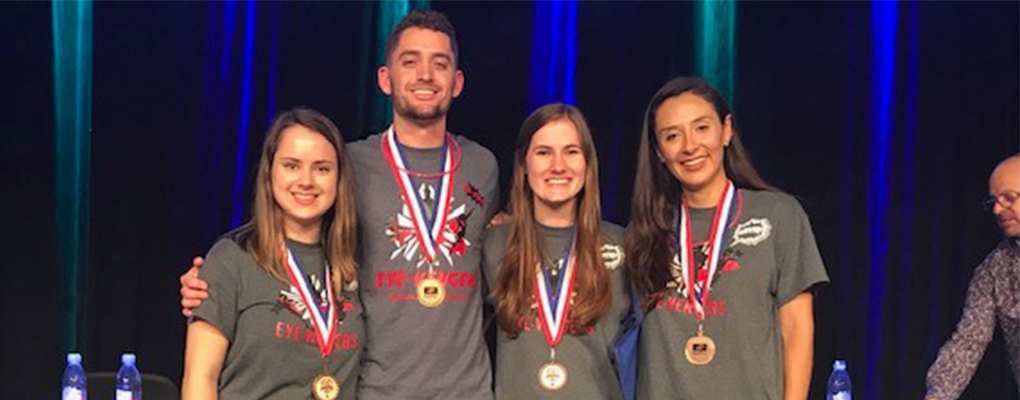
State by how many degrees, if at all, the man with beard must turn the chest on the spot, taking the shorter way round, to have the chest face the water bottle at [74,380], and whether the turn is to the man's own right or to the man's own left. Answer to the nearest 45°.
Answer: approximately 135° to the man's own right

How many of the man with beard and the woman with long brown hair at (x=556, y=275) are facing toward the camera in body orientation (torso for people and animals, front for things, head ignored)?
2

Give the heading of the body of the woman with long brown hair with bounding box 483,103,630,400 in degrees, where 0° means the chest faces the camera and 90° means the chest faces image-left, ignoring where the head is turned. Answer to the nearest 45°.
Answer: approximately 0°

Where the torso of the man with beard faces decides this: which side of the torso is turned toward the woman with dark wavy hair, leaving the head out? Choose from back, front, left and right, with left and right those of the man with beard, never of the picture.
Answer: left

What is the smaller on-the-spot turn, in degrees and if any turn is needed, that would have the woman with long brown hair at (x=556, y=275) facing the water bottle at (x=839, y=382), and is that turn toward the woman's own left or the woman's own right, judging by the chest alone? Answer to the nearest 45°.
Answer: approximately 135° to the woman's own left

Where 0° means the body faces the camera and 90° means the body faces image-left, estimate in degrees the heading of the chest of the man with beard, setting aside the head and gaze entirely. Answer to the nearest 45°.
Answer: approximately 0°

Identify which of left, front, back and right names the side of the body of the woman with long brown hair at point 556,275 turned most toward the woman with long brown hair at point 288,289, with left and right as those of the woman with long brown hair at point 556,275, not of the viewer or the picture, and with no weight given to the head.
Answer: right

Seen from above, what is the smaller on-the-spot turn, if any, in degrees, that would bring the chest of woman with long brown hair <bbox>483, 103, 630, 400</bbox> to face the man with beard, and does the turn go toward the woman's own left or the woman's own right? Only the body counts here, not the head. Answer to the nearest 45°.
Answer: approximately 90° to the woman's own right
